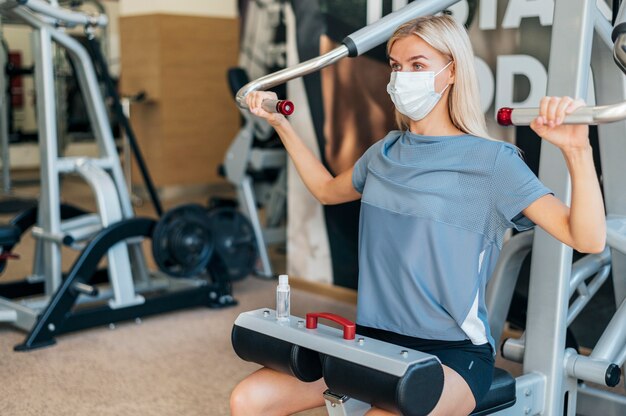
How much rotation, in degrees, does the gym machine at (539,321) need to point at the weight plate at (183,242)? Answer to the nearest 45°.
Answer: approximately 90° to its right

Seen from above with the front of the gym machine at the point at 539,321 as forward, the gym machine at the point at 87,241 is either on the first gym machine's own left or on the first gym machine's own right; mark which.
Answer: on the first gym machine's own right

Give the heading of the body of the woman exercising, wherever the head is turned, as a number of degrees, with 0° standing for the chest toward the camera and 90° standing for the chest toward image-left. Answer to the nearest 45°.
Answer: approximately 45°

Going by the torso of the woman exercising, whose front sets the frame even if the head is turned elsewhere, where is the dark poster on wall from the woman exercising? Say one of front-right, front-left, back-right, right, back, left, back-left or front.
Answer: back-right

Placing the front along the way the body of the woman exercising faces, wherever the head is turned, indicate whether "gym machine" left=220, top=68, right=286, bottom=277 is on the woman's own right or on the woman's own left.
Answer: on the woman's own right

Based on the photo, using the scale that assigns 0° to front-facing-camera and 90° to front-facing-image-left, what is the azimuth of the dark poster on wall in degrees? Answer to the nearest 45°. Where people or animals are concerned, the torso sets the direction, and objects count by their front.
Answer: approximately 45°

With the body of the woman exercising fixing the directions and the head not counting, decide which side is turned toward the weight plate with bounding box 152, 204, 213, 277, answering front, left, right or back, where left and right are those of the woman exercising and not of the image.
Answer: right
